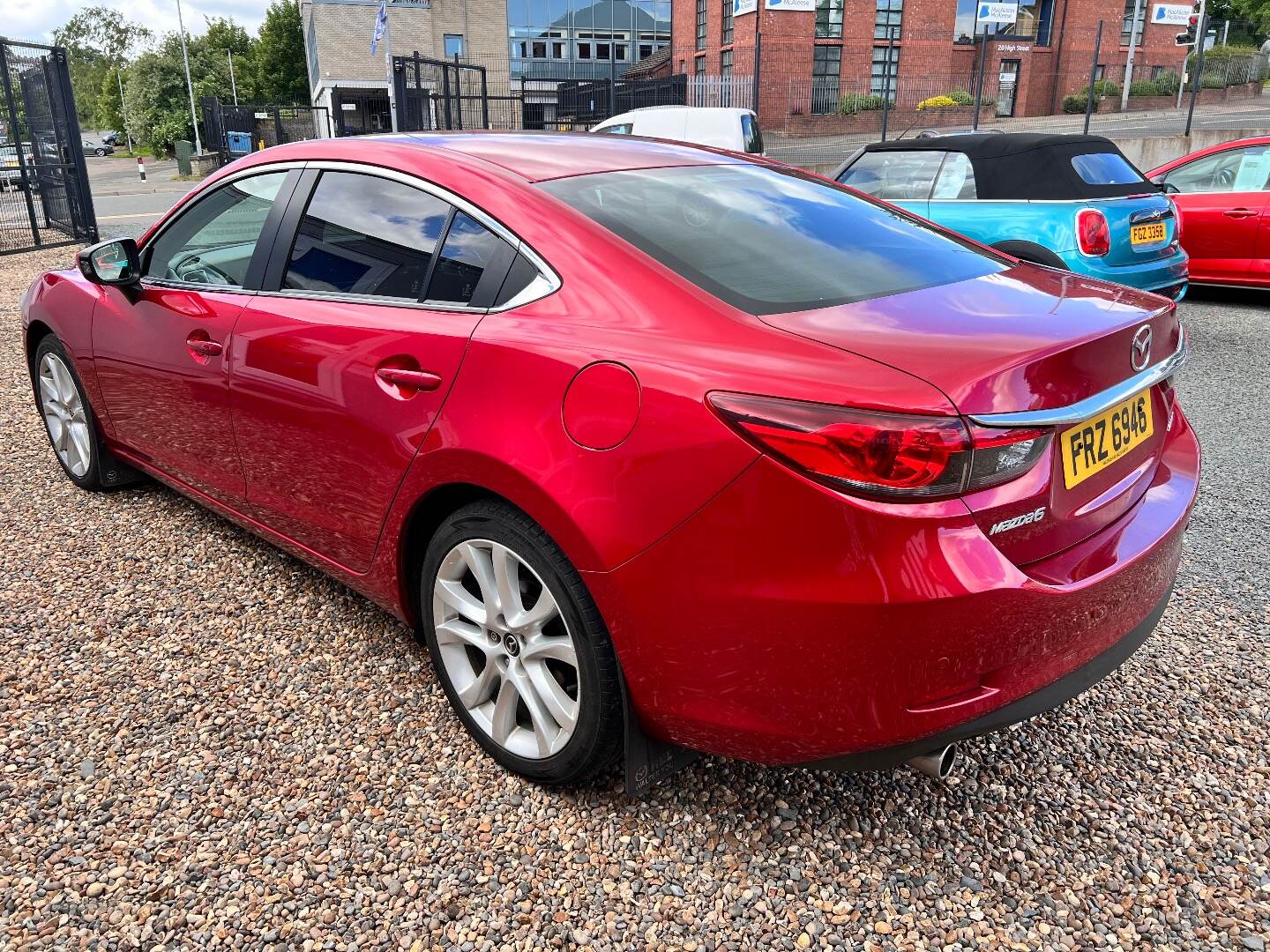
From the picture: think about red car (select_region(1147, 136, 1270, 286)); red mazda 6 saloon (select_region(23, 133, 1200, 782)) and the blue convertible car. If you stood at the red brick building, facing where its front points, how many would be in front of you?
3

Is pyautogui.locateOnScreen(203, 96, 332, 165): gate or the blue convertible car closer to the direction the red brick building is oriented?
the blue convertible car

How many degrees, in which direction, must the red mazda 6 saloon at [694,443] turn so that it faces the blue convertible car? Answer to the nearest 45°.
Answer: approximately 90° to its right

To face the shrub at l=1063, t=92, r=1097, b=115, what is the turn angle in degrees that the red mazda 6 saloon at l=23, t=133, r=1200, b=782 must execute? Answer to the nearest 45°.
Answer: approximately 90° to its right

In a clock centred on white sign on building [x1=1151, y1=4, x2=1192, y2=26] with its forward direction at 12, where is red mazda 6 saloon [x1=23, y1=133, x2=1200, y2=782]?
The red mazda 6 saloon is roughly at 12 o'clock from the white sign on building.

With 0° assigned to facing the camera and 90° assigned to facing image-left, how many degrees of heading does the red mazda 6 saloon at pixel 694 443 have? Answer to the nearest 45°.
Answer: approximately 135°

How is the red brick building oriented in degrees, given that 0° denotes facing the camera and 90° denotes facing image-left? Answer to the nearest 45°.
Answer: approximately 0°

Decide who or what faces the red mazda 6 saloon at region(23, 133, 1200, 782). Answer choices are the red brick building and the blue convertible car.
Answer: the red brick building

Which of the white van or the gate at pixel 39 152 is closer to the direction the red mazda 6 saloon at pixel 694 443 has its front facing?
the gate
